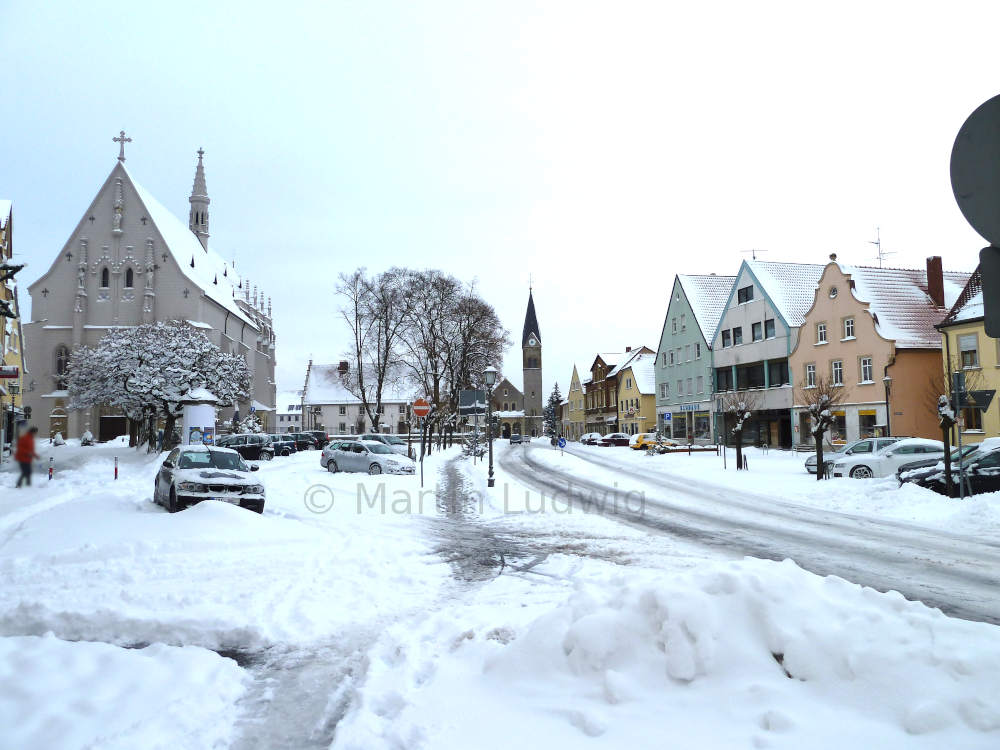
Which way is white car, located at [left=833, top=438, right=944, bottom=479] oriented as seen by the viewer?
to the viewer's left

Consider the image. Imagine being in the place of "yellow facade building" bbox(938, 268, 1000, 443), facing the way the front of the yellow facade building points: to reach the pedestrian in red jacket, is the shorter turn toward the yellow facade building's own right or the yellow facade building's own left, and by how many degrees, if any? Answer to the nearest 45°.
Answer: approximately 45° to the yellow facade building's own left

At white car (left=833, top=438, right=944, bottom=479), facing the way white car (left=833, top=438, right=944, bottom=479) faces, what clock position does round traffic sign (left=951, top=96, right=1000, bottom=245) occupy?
The round traffic sign is roughly at 9 o'clock from the white car.

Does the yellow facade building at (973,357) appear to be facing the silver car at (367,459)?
yes

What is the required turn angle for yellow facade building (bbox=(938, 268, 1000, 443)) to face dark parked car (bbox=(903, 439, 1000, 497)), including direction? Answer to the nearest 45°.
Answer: approximately 45° to its left

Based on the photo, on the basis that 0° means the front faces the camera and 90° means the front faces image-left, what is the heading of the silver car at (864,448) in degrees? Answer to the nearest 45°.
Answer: approximately 90°

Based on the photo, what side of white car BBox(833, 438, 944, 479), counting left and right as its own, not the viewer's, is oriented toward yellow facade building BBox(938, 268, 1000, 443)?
right

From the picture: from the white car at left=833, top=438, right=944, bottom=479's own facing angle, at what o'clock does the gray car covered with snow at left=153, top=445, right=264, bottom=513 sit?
the gray car covered with snow at left=153, top=445, right=264, bottom=513 is roughly at 10 o'clock from the white car at left=833, top=438, right=944, bottom=479.

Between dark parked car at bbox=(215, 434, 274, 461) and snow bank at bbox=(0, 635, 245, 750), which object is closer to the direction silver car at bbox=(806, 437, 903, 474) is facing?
the dark parked car

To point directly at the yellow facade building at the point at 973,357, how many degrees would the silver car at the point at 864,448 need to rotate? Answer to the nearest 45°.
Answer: approximately 135° to its right
